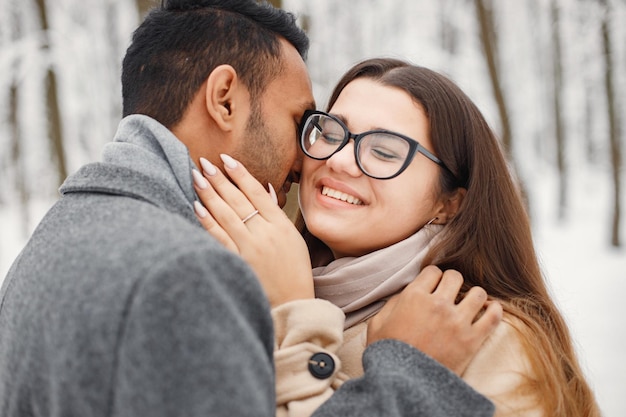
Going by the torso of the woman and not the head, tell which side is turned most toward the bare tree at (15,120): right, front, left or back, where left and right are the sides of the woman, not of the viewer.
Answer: right

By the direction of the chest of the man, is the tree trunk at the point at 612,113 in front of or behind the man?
in front

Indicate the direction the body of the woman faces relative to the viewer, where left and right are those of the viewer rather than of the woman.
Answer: facing the viewer and to the left of the viewer

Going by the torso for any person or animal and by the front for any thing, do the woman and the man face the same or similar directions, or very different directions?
very different directions

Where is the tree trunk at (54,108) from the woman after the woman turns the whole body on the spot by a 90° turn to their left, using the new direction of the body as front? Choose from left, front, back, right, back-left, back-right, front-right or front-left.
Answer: back

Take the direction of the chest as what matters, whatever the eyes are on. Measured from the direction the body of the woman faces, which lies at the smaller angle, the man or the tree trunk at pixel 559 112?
the man

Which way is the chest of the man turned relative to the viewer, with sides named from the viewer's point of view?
facing away from the viewer and to the right of the viewer

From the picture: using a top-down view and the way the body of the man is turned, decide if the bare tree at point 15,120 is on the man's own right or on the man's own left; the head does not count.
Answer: on the man's own left

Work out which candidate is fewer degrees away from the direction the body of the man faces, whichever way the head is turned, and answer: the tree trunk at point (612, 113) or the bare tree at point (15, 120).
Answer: the tree trunk

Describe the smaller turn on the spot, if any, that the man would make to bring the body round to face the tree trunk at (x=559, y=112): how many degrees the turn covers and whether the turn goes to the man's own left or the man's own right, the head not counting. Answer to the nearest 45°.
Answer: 0° — they already face it

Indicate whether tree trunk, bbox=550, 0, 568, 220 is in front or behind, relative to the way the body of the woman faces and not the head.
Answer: behind

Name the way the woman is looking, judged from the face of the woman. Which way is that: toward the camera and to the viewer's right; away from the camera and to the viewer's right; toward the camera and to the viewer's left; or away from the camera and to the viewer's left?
toward the camera and to the viewer's left
